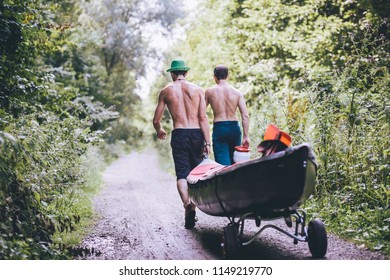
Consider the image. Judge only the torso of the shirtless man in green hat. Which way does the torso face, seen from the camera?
away from the camera

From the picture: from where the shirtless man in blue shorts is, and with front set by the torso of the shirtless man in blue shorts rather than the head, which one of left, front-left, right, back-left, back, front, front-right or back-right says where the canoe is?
back

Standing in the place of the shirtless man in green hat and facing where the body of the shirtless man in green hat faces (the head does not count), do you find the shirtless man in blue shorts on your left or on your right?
on your right

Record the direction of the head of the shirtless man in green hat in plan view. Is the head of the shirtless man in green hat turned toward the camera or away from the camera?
away from the camera

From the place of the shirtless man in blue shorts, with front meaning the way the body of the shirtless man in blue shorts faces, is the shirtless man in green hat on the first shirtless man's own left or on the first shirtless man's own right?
on the first shirtless man's own left

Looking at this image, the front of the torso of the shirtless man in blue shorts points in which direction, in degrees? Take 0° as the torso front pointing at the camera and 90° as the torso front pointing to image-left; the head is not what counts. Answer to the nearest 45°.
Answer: approximately 180°

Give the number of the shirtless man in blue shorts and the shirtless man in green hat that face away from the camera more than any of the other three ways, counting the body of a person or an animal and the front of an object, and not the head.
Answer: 2
